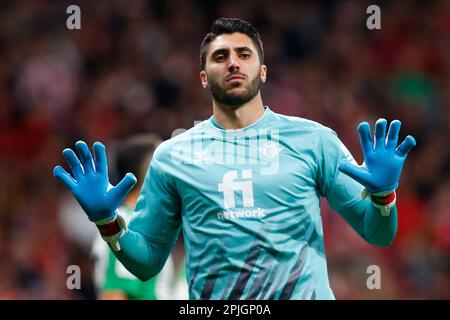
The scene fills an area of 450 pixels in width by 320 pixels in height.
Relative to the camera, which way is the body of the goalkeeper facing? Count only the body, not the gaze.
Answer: toward the camera
